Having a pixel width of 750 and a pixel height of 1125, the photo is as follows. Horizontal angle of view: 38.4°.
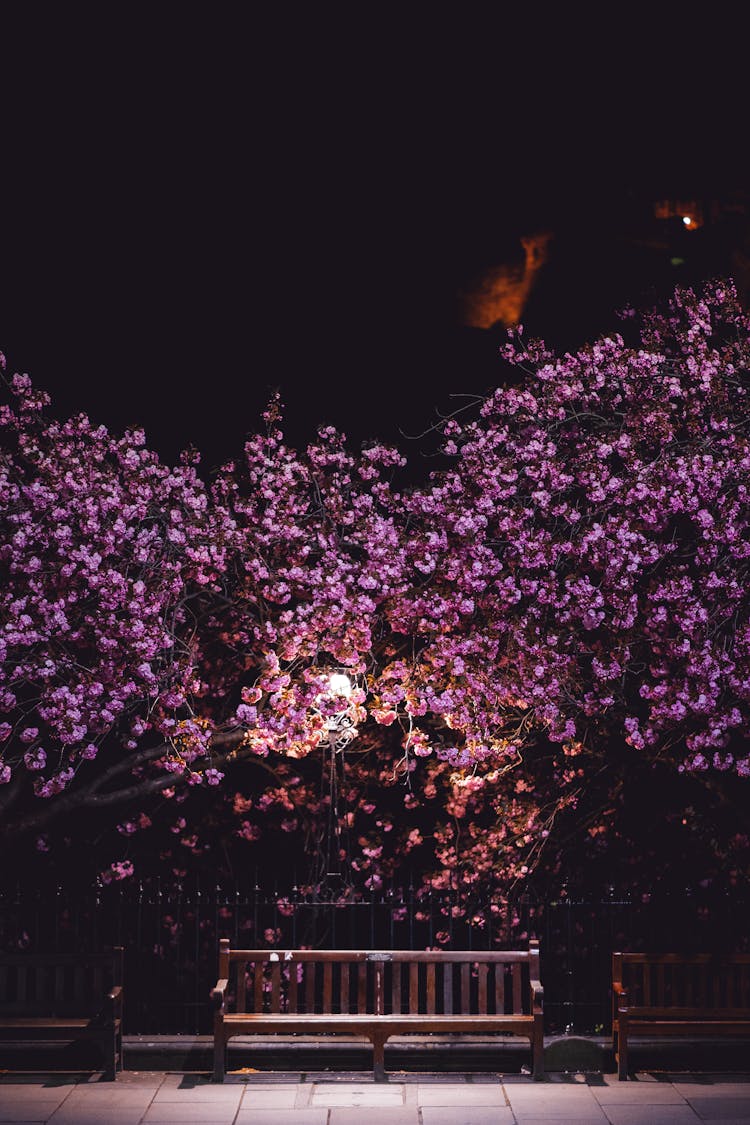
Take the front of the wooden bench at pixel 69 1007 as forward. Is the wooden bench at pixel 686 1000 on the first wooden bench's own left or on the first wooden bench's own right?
on the first wooden bench's own left

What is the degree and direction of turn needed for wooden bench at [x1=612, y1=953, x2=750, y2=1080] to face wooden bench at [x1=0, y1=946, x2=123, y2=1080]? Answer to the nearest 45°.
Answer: approximately 90° to its right

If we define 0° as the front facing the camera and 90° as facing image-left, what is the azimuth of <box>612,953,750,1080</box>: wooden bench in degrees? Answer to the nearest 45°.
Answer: approximately 0°

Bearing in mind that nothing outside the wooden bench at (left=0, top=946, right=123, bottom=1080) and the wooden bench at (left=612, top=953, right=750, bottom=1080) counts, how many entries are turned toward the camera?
2

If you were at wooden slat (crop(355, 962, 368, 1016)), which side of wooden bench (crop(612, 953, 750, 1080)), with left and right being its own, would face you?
right

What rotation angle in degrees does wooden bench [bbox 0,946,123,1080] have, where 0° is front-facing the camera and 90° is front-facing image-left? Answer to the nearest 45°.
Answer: approximately 0°

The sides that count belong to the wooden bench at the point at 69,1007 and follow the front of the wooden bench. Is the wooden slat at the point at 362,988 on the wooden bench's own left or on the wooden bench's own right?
on the wooden bench's own left
